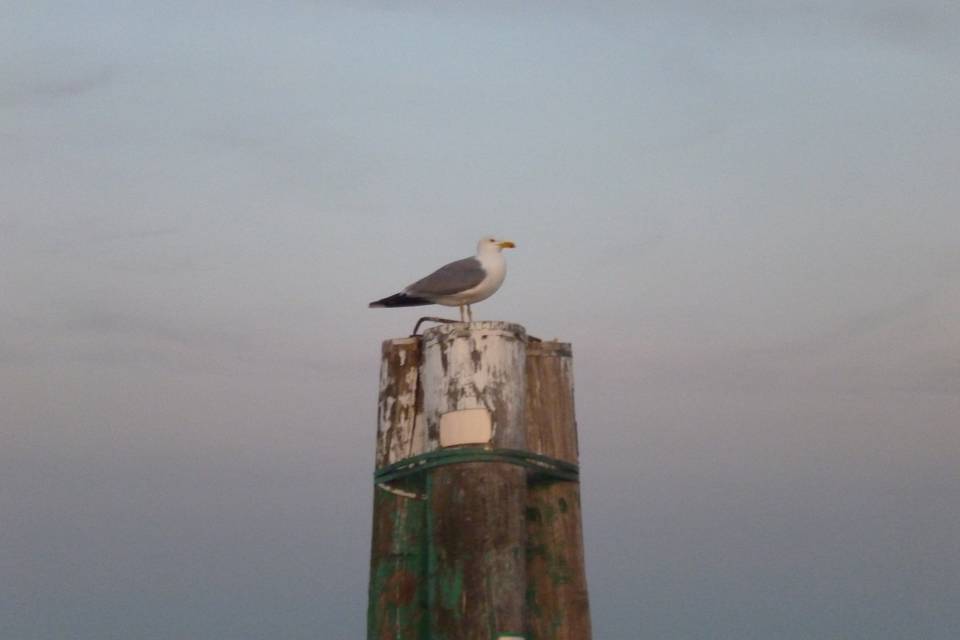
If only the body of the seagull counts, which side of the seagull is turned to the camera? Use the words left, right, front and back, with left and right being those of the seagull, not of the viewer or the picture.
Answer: right
